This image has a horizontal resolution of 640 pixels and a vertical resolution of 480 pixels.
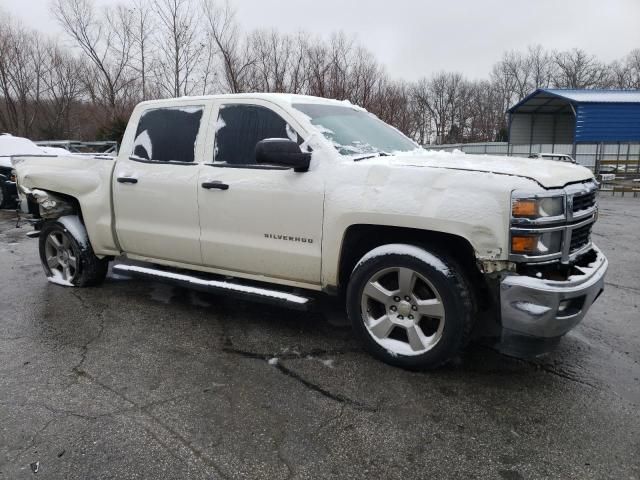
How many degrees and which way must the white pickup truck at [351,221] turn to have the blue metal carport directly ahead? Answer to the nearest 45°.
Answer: approximately 90° to its left

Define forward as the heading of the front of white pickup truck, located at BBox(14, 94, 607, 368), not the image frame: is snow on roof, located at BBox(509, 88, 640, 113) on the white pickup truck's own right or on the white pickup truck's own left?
on the white pickup truck's own left

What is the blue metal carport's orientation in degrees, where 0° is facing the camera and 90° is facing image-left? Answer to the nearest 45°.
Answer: approximately 45°

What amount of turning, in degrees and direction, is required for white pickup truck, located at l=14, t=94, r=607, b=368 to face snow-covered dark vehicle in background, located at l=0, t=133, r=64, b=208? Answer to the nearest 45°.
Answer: approximately 180°

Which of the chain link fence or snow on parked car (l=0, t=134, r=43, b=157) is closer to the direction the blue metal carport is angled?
the snow on parked car

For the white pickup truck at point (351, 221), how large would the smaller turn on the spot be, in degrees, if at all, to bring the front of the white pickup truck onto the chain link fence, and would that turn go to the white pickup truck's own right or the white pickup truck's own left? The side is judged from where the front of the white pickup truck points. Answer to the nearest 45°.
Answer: approximately 90° to the white pickup truck's own left

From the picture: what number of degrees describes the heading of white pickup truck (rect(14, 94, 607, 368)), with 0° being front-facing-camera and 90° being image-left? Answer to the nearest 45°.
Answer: approximately 315°

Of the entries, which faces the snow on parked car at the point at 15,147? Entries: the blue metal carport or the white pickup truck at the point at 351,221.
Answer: the blue metal carport

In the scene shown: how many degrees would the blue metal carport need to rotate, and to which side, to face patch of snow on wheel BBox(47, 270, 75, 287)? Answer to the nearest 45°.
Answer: approximately 45° to its left
